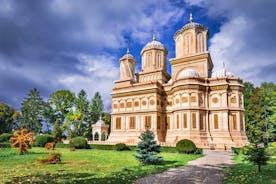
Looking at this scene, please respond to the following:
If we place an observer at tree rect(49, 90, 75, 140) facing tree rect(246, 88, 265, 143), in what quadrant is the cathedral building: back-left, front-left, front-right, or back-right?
front-right

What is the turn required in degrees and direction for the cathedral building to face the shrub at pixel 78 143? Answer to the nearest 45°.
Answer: approximately 90° to its left

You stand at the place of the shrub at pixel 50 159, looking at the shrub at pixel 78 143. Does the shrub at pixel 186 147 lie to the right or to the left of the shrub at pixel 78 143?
right

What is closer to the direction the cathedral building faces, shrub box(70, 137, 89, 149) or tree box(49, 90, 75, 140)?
the tree

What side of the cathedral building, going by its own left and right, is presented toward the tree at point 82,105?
front

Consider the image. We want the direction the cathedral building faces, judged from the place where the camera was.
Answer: facing away from the viewer and to the left of the viewer

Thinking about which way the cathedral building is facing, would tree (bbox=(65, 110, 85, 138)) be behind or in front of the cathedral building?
in front

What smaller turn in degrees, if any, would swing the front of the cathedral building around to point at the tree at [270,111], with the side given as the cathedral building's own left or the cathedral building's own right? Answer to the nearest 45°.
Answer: approximately 135° to the cathedral building's own right

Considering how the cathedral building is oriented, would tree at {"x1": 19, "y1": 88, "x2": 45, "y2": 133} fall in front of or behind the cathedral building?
in front

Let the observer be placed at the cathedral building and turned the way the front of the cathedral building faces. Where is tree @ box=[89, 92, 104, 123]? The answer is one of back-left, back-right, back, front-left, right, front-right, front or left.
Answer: front

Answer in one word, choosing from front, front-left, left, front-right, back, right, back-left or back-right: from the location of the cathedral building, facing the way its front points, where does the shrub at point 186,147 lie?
back-left

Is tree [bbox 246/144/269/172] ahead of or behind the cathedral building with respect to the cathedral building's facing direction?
behind
